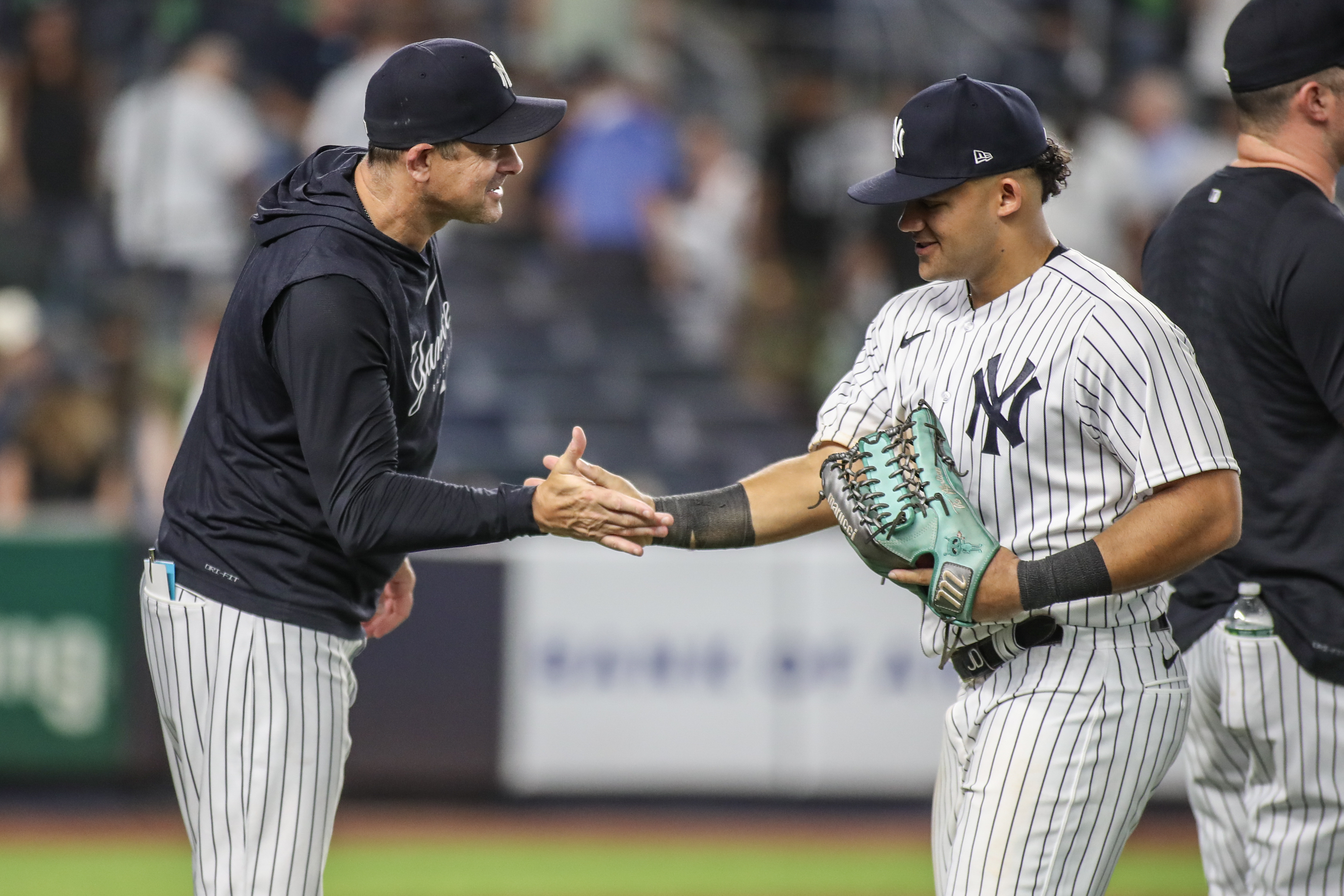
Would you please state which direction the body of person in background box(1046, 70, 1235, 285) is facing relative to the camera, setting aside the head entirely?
toward the camera

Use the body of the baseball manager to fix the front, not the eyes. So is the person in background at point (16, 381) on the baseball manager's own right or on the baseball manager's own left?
on the baseball manager's own left

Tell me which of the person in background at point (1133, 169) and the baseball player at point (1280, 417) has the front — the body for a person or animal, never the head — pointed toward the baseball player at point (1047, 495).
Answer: the person in background

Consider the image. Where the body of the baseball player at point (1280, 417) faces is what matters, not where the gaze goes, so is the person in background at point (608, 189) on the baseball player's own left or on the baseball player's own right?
on the baseball player's own left

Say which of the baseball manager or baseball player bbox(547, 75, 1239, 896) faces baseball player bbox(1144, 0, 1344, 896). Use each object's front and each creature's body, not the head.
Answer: the baseball manager

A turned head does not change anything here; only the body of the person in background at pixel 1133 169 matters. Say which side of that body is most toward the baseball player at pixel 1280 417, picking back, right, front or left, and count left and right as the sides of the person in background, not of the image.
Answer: front

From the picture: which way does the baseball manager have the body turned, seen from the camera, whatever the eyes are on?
to the viewer's right

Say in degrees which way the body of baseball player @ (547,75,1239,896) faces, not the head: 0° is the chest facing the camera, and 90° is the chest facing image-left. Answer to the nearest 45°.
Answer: approximately 45°

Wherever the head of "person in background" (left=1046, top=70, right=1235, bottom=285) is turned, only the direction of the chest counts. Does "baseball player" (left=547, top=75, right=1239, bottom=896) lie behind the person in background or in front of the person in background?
in front

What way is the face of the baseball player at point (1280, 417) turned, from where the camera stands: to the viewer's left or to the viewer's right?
to the viewer's right

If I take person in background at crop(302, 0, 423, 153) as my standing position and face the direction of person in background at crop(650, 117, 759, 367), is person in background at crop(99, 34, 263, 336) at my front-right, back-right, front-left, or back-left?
back-right

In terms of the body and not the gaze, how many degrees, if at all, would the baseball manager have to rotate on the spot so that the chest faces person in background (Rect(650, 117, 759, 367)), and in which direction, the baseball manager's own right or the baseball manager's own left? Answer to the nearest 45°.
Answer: approximately 90° to the baseball manager's own left
